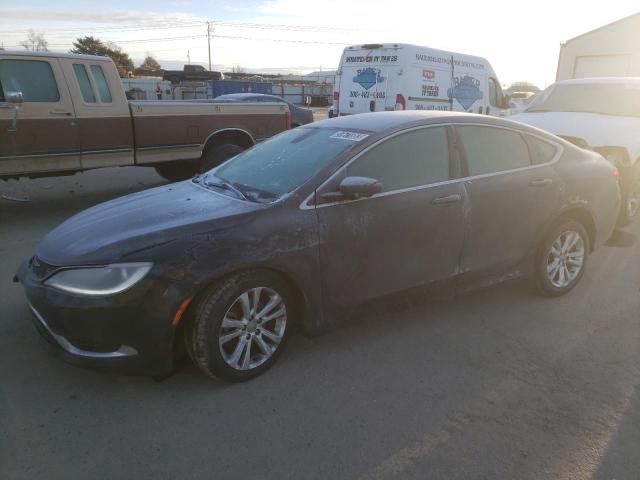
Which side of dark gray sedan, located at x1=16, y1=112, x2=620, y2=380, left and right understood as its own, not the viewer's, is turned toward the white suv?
back

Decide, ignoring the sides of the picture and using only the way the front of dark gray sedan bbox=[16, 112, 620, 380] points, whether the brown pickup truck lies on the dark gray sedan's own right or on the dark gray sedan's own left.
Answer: on the dark gray sedan's own right

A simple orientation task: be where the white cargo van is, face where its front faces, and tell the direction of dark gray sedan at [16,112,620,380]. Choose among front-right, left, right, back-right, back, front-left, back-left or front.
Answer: back-right

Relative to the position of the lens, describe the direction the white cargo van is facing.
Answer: facing away from the viewer and to the right of the viewer

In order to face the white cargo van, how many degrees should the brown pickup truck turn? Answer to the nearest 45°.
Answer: approximately 135° to its right

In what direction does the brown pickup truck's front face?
to the viewer's left

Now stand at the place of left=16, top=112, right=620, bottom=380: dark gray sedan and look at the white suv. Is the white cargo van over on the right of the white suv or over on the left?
left

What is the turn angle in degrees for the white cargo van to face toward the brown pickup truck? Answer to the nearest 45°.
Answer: approximately 180°

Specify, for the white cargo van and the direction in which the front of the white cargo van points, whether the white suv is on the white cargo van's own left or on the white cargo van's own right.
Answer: on the white cargo van's own right

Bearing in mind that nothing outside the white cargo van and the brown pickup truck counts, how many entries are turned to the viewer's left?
1

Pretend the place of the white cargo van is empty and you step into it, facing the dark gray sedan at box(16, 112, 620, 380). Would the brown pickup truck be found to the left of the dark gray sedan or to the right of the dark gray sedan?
right

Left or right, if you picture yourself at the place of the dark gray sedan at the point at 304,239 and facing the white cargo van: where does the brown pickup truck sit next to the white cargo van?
left

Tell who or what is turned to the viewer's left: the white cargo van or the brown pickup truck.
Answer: the brown pickup truck
